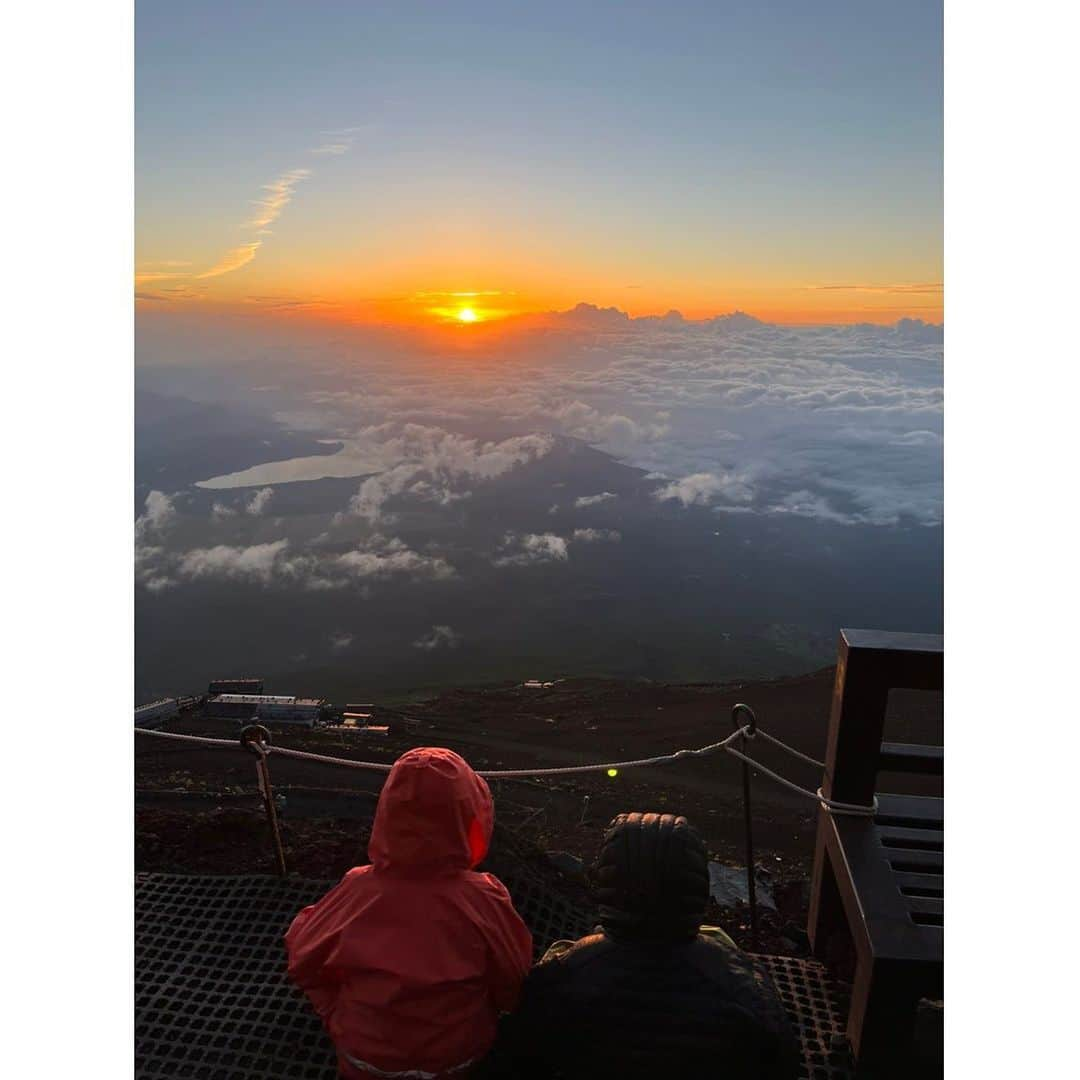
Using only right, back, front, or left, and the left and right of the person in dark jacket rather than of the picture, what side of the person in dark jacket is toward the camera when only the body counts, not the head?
back

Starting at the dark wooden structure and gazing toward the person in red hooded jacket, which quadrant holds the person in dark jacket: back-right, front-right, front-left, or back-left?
front-left

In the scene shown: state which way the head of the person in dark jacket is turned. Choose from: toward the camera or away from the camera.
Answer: away from the camera

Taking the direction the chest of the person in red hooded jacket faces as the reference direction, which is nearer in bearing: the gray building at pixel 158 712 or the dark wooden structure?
the gray building

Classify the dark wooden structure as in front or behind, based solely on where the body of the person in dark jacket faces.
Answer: in front

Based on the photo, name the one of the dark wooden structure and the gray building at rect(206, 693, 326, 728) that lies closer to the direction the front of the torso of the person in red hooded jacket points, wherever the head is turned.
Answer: the gray building

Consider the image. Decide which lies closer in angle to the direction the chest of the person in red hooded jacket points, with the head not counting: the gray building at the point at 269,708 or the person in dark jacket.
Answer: the gray building

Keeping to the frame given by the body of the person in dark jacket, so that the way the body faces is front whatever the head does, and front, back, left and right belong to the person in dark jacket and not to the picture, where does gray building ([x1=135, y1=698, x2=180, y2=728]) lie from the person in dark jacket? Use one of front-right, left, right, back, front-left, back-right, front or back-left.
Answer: front-left

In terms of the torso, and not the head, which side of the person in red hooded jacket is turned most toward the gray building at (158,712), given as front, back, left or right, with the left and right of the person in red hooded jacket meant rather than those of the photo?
front

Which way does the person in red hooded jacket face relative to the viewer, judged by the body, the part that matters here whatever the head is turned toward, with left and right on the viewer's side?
facing away from the viewer

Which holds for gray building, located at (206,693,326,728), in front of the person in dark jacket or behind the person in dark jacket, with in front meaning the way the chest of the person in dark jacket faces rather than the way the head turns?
in front

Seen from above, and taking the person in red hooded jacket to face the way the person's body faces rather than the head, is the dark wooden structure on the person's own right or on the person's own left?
on the person's own right

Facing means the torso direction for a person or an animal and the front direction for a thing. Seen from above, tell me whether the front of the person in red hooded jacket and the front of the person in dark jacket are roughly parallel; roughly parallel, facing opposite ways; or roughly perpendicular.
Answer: roughly parallel

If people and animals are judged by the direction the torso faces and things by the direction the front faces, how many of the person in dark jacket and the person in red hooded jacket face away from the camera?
2
